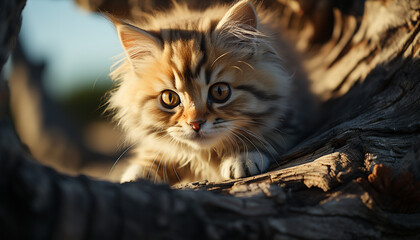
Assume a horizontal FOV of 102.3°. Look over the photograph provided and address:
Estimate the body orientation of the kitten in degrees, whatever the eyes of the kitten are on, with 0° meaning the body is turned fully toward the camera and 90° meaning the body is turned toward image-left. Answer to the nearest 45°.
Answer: approximately 0°
